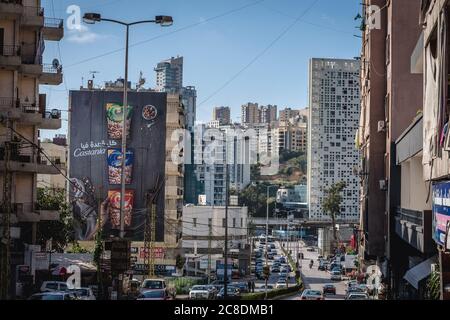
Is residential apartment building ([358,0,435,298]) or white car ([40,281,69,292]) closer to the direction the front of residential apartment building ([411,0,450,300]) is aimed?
the white car

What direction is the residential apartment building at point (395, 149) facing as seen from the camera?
to the viewer's left

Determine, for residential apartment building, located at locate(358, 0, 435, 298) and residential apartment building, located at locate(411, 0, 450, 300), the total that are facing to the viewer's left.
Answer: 2

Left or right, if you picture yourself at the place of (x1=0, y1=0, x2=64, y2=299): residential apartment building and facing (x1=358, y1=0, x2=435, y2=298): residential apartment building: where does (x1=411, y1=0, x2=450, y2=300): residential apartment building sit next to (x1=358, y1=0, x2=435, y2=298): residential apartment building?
right

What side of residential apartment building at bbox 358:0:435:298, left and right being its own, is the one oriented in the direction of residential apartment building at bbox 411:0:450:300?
left

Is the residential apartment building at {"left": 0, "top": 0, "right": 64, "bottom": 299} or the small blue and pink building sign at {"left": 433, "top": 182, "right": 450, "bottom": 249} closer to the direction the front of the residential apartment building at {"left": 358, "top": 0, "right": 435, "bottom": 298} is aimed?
the residential apartment building

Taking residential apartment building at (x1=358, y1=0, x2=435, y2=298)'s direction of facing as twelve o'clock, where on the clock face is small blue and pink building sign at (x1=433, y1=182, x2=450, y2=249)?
The small blue and pink building sign is roughly at 9 o'clock from the residential apartment building.

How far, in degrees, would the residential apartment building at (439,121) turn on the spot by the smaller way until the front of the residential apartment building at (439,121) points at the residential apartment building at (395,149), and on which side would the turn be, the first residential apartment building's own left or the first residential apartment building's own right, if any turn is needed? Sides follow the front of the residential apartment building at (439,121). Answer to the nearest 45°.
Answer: approximately 90° to the first residential apartment building's own right

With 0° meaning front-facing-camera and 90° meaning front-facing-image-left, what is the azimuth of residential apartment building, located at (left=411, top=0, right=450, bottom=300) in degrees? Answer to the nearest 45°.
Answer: approximately 90°
